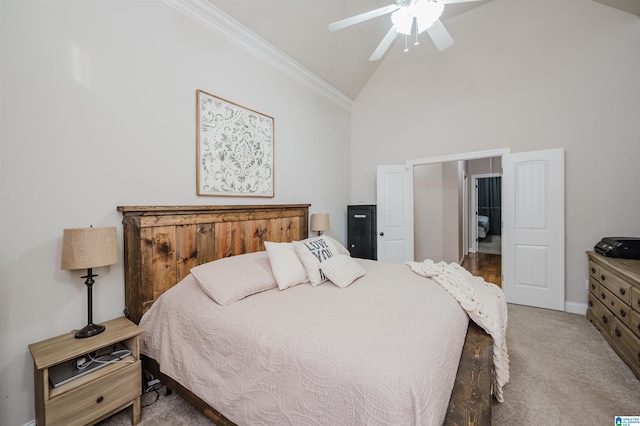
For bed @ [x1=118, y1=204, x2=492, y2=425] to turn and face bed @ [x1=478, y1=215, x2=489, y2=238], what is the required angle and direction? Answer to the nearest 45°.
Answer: approximately 90° to its left

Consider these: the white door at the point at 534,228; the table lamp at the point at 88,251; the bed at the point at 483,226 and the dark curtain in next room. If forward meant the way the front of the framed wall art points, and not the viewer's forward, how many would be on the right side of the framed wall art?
1

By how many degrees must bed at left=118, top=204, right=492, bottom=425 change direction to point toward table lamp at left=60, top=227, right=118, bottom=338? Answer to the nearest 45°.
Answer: approximately 135° to its right

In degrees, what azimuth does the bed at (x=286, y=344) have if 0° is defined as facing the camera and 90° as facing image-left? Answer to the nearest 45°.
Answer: approximately 315°

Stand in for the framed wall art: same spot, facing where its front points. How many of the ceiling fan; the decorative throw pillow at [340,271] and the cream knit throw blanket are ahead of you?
3

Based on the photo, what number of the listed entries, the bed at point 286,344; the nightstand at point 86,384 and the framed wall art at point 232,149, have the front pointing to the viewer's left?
0

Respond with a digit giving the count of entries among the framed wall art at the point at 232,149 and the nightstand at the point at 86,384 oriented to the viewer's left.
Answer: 0

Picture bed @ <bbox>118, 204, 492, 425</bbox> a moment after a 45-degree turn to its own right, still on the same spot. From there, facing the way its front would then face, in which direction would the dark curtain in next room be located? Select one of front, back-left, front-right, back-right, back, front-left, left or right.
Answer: back-left

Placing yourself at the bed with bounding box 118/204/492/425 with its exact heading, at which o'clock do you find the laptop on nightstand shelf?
The laptop on nightstand shelf is roughly at 5 o'clock from the bed.

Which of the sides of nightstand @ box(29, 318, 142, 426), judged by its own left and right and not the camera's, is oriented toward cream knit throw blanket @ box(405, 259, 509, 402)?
front

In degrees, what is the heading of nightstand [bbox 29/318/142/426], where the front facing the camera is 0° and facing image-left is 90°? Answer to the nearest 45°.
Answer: approximately 315°

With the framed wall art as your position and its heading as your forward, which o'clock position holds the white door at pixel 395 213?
The white door is roughly at 10 o'clock from the framed wall art.

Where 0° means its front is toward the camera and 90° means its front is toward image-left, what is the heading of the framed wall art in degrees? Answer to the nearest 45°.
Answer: approximately 315°

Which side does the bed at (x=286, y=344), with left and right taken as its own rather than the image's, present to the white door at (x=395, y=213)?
left
